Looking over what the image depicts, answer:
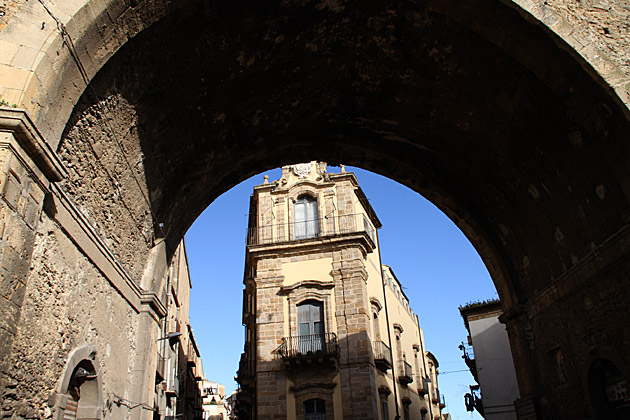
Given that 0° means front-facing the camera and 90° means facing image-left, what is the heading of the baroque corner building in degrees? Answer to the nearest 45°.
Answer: approximately 0°

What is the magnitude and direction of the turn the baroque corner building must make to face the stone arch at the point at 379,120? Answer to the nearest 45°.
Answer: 0° — it already faces it
